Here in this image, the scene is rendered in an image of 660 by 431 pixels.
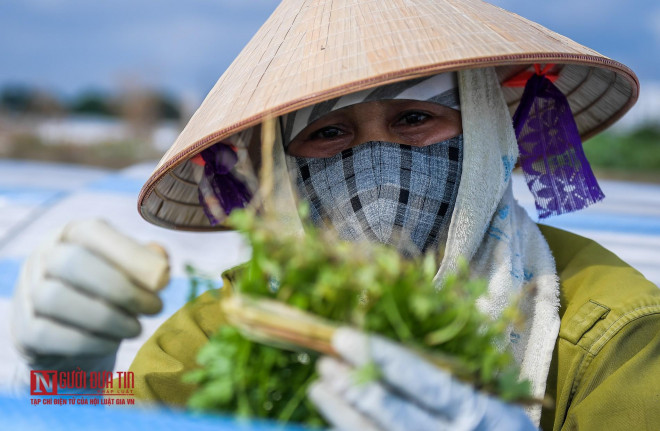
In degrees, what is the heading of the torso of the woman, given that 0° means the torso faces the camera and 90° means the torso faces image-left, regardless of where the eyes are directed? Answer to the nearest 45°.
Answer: approximately 0°
